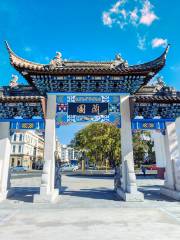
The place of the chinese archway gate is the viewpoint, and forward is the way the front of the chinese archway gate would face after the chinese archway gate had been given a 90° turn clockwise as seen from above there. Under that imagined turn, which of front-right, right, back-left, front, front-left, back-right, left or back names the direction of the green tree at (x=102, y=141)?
right

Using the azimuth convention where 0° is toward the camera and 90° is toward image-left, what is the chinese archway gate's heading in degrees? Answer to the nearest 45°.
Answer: approximately 0°
